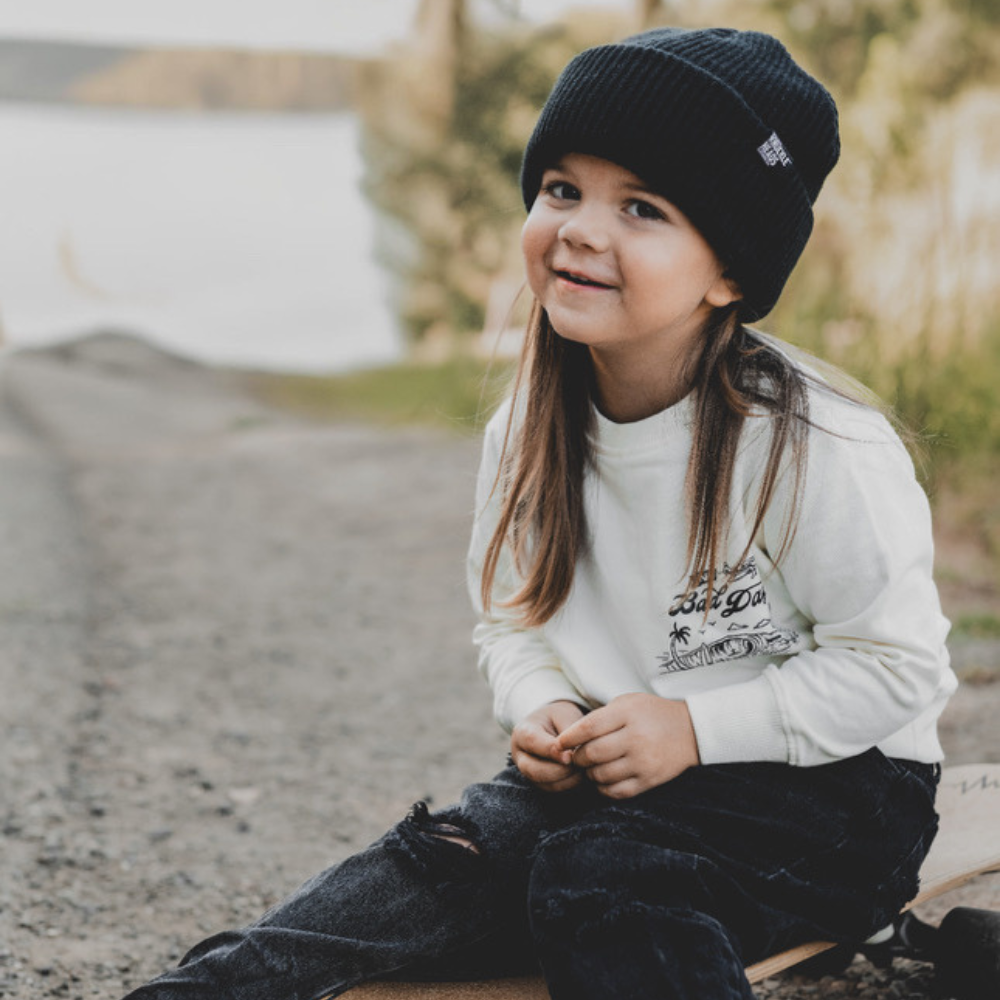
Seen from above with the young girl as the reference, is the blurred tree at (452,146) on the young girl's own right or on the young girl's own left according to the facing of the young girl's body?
on the young girl's own right

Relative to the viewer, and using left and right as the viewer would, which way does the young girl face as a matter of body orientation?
facing the viewer and to the left of the viewer
